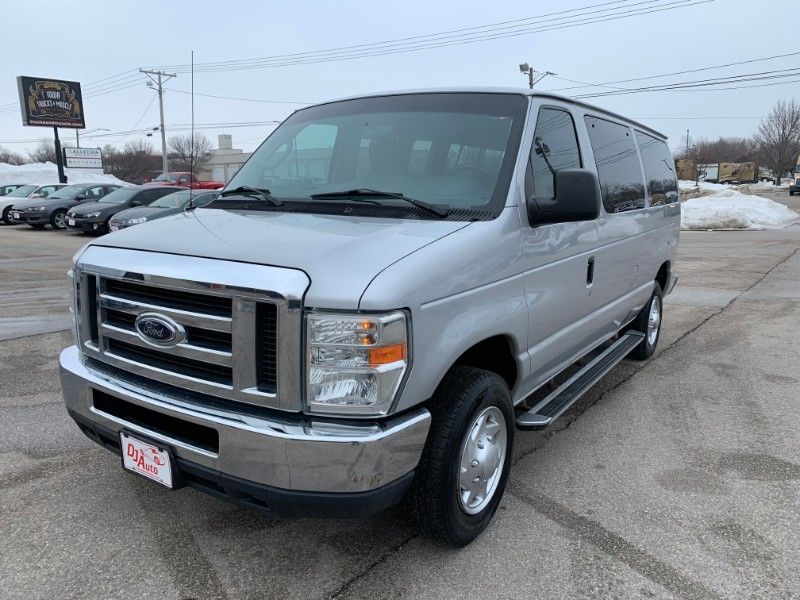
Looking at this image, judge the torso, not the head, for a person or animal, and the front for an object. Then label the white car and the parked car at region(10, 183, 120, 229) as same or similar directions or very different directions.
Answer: same or similar directions

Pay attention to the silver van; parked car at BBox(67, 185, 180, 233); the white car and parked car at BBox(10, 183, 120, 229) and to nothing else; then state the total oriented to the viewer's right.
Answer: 0

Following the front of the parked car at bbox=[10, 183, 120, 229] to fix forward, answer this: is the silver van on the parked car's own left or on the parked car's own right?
on the parked car's own left

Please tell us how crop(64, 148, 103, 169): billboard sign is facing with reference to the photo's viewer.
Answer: facing the viewer

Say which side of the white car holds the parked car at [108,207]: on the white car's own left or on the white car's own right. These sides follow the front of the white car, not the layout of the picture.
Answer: on the white car's own left

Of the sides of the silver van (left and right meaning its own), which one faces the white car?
right

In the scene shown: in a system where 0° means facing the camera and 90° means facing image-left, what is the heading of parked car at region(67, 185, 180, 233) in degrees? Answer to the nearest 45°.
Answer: approximately 45°

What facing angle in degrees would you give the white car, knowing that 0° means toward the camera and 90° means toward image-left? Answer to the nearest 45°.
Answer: approximately 45°

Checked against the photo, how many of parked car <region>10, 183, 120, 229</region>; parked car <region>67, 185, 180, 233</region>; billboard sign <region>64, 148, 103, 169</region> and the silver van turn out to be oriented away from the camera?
0

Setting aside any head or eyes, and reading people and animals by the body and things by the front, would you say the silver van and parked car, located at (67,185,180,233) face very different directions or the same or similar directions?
same or similar directions

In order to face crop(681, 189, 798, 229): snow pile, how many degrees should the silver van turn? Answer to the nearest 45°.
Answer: approximately 180°

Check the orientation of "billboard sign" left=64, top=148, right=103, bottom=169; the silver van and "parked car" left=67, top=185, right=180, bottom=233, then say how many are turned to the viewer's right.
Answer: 0

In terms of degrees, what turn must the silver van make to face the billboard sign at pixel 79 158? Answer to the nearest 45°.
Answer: approximately 90° to its right

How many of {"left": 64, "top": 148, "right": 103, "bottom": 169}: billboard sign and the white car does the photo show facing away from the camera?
0

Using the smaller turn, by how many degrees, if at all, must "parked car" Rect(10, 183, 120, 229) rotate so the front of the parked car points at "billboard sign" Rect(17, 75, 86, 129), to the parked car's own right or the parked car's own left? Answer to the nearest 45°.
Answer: approximately 135° to the parked car's own right
